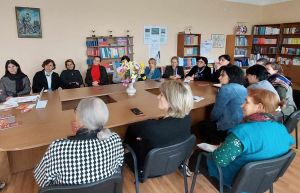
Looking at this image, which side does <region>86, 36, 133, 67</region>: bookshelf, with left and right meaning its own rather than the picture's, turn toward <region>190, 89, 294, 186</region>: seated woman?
front

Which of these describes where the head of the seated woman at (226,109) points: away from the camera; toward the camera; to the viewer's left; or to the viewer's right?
to the viewer's left

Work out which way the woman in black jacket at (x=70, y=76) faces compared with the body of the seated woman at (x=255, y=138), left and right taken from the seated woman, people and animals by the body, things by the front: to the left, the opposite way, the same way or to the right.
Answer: the opposite way

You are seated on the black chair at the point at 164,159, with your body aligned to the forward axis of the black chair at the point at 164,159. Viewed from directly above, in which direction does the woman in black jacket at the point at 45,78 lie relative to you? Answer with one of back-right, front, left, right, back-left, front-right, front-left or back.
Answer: front

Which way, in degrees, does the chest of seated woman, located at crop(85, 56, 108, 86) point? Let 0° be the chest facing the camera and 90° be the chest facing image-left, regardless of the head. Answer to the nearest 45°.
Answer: approximately 0°

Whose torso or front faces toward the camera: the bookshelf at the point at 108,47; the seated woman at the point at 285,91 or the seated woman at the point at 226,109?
the bookshelf

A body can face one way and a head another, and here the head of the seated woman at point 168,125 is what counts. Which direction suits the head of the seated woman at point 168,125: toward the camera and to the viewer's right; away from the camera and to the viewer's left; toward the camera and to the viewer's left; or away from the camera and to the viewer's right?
away from the camera and to the viewer's left

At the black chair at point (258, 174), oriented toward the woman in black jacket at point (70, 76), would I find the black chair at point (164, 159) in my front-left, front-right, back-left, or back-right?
front-left

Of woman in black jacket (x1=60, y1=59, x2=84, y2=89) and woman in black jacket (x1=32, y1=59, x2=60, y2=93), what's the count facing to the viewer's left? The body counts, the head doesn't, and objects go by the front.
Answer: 0

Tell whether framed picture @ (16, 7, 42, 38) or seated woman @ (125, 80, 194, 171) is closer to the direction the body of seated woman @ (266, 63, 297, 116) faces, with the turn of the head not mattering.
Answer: the framed picture

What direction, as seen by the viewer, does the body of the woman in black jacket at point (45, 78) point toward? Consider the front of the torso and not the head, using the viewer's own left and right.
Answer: facing the viewer

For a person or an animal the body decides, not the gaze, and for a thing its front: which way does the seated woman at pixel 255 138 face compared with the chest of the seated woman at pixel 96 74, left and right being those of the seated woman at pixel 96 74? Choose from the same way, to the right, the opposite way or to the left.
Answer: the opposite way

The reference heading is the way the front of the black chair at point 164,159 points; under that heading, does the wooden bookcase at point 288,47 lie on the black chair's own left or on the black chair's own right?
on the black chair's own right

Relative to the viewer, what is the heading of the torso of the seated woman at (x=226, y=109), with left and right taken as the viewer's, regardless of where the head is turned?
facing to the left of the viewer

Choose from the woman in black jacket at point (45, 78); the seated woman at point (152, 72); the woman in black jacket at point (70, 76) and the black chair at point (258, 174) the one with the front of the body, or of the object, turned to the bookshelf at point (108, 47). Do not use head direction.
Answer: the black chair

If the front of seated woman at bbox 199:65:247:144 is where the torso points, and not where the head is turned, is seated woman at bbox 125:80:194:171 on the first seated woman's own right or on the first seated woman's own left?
on the first seated woman's own left

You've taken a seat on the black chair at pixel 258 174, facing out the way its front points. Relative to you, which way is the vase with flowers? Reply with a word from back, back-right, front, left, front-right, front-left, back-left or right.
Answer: front

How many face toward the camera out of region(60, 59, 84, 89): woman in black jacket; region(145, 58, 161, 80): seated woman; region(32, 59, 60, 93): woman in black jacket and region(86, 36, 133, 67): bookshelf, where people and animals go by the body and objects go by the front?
4

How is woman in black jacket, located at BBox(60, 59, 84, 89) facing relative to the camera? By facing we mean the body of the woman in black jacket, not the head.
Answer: toward the camera
